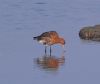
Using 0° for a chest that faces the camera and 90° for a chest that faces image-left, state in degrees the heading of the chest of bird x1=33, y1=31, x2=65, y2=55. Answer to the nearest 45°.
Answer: approximately 270°
